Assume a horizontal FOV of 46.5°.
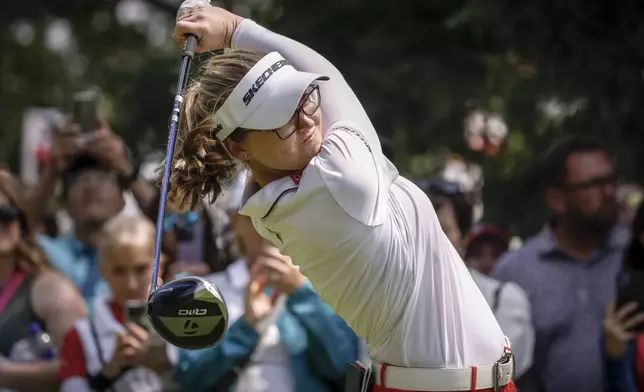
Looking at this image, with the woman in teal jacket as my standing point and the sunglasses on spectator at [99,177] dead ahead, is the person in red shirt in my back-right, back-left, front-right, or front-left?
front-left

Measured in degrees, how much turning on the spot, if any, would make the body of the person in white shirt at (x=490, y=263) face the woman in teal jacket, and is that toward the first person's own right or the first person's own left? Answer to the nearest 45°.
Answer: approximately 45° to the first person's own right

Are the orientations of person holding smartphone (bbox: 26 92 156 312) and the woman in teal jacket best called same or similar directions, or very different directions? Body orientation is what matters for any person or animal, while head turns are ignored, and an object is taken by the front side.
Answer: same or similar directions

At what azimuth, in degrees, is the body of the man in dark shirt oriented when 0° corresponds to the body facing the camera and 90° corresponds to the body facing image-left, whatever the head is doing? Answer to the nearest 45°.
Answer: approximately 315°

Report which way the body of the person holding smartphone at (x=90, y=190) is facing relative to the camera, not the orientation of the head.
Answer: toward the camera

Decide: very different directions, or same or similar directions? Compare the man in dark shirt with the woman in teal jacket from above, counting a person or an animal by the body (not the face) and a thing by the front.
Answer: same or similar directions

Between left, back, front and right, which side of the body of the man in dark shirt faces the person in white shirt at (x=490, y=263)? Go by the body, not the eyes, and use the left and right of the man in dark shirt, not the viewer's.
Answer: right

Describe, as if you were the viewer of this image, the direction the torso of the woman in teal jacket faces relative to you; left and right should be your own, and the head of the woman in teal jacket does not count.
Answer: facing the viewer

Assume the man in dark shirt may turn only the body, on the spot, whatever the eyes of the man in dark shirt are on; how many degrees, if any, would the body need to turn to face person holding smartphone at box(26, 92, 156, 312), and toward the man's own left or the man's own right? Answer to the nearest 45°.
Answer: approximately 135° to the man's own right

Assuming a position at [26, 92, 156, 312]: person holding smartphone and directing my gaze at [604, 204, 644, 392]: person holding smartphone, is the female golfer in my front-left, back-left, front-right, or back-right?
front-right

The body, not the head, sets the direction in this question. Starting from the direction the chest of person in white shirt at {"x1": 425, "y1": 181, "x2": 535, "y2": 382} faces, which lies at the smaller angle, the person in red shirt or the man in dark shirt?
the person in red shirt

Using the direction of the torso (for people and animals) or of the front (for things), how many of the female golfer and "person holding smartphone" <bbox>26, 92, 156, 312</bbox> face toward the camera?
1

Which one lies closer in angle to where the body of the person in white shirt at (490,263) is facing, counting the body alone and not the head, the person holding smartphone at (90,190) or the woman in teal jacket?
the woman in teal jacket

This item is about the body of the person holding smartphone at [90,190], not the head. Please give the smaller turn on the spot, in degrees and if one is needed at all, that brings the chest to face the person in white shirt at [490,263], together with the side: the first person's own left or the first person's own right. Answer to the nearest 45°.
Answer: approximately 45° to the first person's own left

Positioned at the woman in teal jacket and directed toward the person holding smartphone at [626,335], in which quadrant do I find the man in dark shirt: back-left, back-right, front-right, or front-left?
front-left
